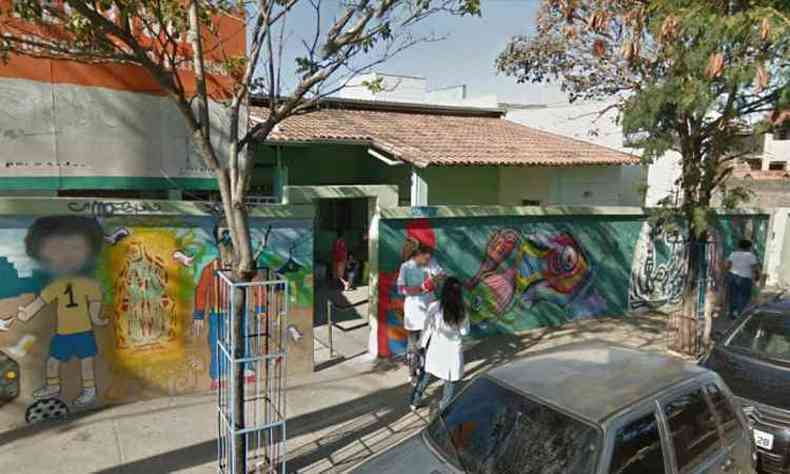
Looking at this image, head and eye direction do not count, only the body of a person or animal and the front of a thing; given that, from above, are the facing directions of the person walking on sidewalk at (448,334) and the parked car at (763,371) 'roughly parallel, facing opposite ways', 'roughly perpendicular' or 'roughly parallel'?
roughly perpendicular

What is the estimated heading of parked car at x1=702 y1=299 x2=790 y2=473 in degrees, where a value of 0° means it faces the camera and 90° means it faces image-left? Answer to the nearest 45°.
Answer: approximately 45°

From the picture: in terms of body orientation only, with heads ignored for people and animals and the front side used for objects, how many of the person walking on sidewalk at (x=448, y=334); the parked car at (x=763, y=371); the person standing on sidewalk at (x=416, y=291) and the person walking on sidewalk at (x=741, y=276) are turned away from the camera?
2

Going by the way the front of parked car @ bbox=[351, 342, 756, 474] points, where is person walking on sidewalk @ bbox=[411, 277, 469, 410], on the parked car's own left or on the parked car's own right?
on the parked car's own right

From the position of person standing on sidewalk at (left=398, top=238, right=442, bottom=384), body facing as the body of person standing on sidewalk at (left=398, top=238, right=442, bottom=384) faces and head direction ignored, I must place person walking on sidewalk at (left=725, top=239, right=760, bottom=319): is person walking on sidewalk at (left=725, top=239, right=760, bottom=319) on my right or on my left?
on my left

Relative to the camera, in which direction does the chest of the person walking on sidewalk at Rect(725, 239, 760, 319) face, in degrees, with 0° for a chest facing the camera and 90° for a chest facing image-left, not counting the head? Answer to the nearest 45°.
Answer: approximately 180°

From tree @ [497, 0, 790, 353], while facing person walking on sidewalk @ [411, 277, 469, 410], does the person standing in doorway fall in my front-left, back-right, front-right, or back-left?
front-right

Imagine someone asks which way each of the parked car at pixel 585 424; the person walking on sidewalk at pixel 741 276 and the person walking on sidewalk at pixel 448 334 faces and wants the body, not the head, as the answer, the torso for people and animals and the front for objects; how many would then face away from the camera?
2

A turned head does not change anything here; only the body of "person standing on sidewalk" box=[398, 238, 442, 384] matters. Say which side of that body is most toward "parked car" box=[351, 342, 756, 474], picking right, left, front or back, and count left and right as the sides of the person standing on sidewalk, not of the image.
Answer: front

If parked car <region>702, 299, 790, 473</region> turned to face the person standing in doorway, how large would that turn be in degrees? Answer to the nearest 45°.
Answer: approximately 45° to its right

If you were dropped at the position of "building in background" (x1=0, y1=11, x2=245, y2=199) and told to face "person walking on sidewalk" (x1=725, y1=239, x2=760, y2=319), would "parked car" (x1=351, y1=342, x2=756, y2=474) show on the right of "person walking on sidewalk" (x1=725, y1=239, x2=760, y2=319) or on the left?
right

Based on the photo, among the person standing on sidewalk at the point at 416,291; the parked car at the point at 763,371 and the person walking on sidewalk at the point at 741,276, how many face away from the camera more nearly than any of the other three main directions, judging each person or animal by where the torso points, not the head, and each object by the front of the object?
1

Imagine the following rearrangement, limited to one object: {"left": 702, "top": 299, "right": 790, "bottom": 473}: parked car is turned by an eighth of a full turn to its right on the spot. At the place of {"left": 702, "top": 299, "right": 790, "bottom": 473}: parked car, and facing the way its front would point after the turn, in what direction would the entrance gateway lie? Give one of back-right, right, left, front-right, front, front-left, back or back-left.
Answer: front

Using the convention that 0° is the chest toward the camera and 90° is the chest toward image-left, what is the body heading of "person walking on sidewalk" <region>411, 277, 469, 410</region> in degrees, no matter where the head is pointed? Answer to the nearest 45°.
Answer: approximately 180°

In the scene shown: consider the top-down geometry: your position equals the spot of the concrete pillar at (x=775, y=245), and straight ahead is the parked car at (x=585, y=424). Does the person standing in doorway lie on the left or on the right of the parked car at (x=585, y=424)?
right
